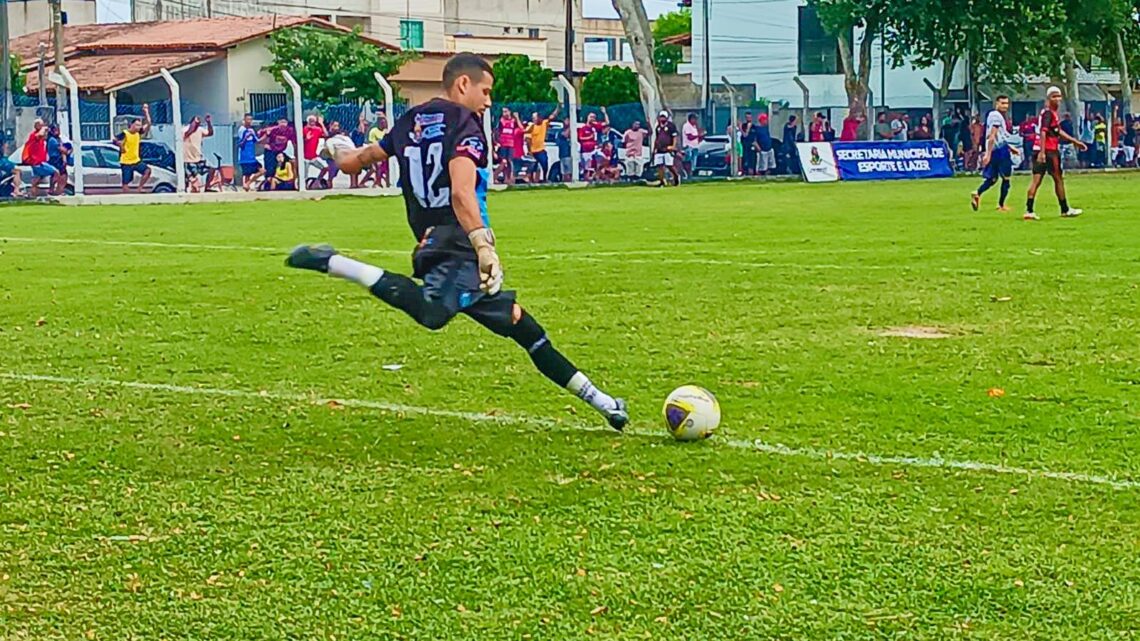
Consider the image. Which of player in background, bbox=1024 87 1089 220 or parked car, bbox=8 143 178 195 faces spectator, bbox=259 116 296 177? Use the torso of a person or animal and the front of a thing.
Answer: the parked car

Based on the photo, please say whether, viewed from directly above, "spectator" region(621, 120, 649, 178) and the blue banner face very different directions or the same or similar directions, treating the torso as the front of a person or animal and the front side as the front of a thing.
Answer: same or similar directions

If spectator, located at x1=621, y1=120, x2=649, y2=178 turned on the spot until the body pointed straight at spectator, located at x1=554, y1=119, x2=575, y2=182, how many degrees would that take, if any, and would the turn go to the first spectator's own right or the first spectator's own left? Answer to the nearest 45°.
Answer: approximately 45° to the first spectator's own right

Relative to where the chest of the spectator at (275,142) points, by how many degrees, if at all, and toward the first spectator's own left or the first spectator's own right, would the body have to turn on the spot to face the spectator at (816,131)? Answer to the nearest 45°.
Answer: approximately 135° to the first spectator's own left

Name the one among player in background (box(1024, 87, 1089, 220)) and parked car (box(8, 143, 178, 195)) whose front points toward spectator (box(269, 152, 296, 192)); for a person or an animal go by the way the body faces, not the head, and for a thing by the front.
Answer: the parked car

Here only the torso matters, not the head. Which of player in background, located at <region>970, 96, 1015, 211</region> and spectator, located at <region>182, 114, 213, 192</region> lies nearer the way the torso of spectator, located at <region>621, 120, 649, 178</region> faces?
the player in background

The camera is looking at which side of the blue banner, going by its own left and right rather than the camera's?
front

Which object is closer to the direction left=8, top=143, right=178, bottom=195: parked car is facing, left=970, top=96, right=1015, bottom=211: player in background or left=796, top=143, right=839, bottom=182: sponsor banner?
the sponsor banner

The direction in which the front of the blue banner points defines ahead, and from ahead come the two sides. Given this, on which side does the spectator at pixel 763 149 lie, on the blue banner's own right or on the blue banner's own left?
on the blue banner's own right

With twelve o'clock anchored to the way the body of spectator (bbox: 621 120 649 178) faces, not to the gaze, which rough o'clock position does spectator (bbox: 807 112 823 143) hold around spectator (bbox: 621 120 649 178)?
spectator (bbox: 807 112 823 143) is roughly at 8 o'clock from spectator (bbox: 621 120 649 178).

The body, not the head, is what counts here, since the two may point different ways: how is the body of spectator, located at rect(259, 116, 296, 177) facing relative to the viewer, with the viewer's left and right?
facing the viewer

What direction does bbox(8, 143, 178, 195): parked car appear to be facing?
to the viewer's right

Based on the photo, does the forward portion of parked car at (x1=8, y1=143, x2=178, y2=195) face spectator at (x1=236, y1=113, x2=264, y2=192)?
yes

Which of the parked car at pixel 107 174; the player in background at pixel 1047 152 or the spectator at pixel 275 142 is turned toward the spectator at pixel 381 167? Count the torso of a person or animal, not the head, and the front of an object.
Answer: the parked car

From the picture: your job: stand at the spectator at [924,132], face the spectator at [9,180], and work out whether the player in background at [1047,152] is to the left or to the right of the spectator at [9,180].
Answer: left

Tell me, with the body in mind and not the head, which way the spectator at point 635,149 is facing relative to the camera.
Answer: toward the camera

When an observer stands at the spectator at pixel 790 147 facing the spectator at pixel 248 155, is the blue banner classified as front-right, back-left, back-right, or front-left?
back-left

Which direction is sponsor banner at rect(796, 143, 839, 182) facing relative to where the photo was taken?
toward the camera

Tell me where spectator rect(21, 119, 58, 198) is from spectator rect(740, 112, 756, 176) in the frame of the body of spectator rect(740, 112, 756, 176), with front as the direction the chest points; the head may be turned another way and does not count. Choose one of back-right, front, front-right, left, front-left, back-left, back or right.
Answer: front-right

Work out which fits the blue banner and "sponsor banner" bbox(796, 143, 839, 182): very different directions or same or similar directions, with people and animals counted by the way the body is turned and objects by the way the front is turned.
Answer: same or similar directions
